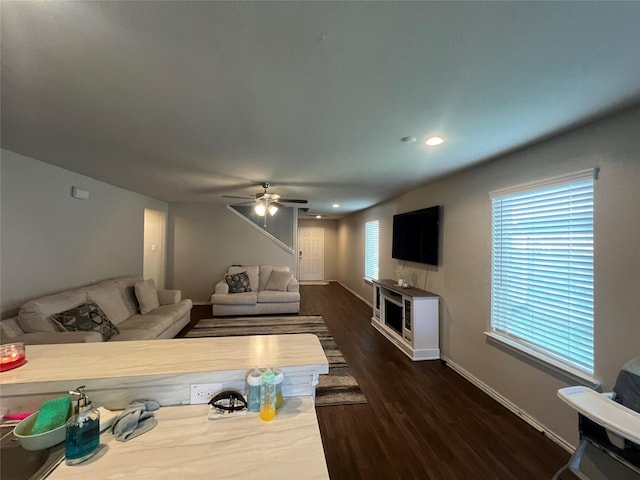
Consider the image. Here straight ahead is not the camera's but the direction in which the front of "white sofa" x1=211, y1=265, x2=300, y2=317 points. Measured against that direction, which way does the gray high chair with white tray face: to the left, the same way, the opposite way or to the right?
to the right

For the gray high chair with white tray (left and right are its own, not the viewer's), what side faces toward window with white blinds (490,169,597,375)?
right

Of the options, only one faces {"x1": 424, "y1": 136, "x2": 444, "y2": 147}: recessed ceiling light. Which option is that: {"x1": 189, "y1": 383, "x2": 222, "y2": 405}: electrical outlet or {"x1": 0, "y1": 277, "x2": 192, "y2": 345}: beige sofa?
the beige sofa

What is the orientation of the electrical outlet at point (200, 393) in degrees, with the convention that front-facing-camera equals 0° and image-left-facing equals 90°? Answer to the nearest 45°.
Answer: approximately 0°

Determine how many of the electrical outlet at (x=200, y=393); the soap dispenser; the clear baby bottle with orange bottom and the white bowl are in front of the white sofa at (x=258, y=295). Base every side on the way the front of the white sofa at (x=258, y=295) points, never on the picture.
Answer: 4

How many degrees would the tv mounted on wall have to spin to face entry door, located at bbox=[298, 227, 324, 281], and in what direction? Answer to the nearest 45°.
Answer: approximately 90° to its right

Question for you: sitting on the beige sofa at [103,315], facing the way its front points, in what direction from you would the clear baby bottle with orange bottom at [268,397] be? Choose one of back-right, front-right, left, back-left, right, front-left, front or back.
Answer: front-right

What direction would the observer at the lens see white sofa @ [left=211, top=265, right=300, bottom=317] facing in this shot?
facing the viewer

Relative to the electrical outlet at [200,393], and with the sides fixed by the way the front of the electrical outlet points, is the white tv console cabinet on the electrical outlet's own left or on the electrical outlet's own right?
on the electrical outlet's own left

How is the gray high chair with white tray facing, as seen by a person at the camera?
facing the viewer and to the left of the viewer

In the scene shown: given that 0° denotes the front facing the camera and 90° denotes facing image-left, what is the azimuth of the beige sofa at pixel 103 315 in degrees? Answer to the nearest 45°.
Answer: approximately 315°

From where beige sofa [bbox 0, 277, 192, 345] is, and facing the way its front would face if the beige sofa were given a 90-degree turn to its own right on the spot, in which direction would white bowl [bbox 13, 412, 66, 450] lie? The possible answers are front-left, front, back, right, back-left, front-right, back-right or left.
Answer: front-left

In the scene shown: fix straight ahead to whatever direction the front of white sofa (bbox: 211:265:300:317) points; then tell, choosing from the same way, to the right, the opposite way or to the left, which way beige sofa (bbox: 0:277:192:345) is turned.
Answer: to the left

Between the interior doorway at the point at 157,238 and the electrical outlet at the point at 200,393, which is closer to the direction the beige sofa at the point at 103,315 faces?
the electrical outlet

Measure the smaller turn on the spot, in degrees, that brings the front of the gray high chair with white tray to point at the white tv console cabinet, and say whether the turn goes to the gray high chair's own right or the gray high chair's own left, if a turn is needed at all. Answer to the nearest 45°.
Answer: approximately 90° to the gray high chair's own right
